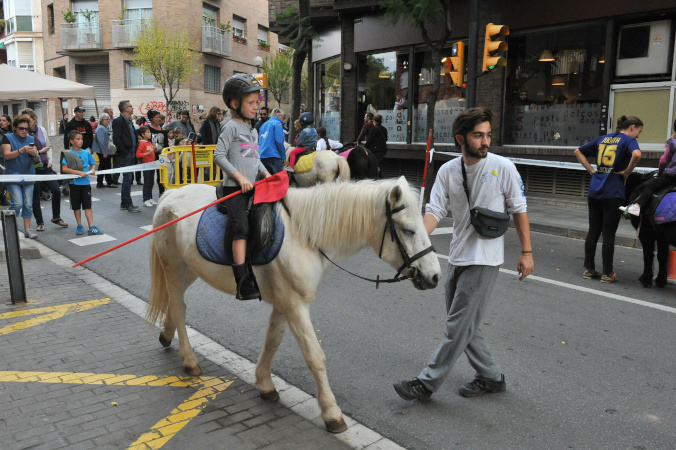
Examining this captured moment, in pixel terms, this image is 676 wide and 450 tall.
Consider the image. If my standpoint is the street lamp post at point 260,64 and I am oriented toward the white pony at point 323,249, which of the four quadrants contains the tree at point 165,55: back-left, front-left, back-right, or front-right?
back-right

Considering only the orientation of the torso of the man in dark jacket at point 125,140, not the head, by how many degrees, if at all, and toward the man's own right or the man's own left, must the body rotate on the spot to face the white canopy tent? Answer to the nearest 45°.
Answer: approximately 180°

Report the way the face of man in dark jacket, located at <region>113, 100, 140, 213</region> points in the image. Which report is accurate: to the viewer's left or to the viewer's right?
to the viewer's right

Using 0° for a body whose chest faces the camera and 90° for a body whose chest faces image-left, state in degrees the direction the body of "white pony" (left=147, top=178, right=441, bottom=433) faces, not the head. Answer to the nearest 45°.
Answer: approximately 315°

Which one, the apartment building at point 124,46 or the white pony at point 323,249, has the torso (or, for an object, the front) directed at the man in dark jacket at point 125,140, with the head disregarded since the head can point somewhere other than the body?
the apartment building

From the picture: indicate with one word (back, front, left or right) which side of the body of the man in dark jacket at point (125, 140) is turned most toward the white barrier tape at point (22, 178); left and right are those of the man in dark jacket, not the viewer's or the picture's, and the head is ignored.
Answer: right

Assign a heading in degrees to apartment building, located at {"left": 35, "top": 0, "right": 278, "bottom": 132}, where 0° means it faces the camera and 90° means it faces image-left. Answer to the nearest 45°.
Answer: approximately 0°

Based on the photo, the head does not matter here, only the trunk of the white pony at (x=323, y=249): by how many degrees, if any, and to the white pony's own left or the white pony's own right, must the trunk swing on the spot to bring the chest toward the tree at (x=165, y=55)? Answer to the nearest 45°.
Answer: approximately 135° to the white pony's own left
